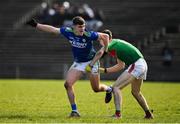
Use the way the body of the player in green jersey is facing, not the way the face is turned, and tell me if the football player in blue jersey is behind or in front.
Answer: in front

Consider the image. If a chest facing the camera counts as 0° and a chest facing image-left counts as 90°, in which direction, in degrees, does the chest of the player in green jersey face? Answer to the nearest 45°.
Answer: approximately 90°
